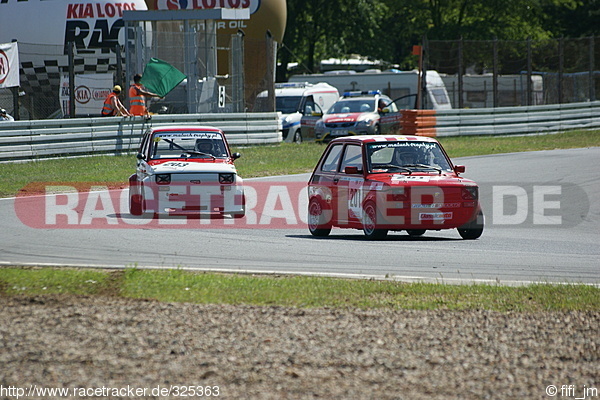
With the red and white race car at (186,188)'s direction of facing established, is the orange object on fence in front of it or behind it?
behind

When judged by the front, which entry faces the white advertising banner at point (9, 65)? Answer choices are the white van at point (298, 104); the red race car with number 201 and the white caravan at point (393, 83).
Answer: the white van at point (298, 104)

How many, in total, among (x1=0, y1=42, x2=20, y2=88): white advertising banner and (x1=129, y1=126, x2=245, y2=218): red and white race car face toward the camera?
2

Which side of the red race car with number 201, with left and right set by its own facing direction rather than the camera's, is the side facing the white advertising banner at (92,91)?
back

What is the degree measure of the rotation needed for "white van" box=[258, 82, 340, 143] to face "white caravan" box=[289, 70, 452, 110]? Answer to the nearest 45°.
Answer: approximately 180°

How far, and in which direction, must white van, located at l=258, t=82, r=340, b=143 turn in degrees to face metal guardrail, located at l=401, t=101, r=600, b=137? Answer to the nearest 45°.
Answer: approximately 135° to its left

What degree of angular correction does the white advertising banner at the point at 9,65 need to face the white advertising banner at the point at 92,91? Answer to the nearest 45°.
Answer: approximately 135° to its left

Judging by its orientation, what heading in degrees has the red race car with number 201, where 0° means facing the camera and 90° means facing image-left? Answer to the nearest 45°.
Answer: approximately 315°

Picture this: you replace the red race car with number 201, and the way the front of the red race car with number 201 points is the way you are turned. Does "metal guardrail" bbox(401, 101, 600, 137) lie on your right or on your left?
on your left

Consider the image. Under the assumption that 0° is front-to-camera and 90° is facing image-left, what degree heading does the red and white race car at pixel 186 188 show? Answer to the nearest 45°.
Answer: approximately 0°
